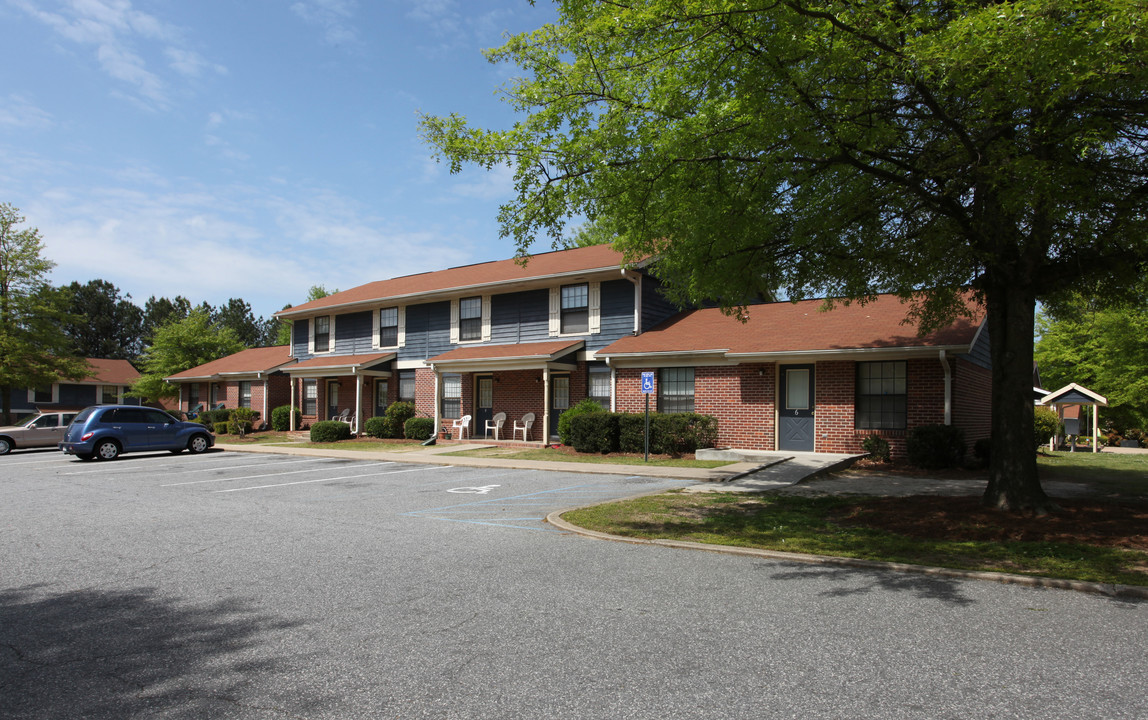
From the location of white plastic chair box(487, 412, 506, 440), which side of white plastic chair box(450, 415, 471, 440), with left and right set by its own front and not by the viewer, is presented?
left

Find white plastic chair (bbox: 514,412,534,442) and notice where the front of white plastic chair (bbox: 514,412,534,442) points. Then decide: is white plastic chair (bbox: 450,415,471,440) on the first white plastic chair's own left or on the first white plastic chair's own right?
on the first white plastic chair's own right

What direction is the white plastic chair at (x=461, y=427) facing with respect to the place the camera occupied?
facing the viewer and to the left of the viewer

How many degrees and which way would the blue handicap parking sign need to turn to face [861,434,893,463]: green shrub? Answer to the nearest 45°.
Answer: approximately 90° to its left

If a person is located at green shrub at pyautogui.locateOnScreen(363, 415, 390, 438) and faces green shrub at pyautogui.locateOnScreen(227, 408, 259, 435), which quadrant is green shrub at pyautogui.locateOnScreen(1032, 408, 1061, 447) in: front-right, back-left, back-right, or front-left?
back-right

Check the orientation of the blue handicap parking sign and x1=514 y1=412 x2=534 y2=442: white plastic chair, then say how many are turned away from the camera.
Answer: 0

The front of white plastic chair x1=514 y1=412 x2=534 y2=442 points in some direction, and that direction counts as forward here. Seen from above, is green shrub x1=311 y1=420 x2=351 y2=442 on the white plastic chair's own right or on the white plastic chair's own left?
on the white plastic chair's own right

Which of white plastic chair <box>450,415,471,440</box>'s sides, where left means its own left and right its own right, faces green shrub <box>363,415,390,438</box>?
right

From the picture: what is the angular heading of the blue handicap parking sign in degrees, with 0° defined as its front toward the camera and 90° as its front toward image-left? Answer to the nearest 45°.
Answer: approximately 0°

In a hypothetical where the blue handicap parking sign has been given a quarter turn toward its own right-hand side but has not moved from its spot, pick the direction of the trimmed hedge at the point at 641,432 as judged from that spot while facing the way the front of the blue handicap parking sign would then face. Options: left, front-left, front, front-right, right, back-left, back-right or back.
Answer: right

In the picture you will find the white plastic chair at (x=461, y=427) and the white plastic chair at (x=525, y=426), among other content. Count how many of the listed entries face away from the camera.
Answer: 0

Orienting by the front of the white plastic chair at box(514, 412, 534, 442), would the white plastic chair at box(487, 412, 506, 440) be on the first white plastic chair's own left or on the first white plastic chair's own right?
on the first white plastic chair's own right

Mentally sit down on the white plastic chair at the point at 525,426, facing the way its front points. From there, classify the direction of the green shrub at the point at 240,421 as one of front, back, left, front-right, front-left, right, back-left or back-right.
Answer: right
